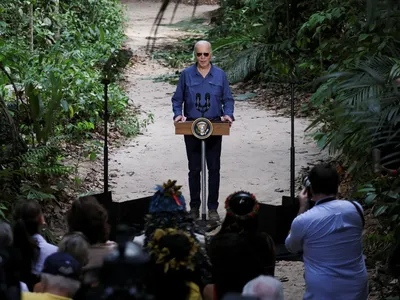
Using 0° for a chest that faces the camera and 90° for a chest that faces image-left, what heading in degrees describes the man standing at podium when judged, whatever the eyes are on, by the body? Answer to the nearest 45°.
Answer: approximately 0°

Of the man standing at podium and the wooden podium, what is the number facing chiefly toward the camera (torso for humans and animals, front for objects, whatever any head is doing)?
2

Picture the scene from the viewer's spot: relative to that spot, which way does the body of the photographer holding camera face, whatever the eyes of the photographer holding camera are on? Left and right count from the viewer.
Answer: facing away from the viewer and to the left of the viewer

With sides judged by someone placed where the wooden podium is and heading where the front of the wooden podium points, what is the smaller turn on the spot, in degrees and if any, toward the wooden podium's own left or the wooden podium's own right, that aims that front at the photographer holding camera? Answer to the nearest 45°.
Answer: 0° — it already faces them

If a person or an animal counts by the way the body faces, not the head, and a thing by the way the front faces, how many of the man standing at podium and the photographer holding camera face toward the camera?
1

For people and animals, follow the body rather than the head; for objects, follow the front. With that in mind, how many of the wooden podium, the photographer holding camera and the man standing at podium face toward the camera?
2

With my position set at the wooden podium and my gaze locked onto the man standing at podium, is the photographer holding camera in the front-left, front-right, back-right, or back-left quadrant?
back-right
